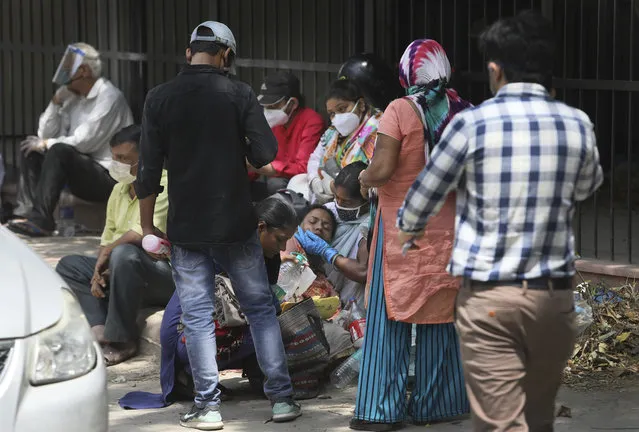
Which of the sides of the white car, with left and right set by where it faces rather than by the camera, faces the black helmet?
left

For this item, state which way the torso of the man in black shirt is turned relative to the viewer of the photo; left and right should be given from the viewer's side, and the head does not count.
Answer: facing away from the viewer

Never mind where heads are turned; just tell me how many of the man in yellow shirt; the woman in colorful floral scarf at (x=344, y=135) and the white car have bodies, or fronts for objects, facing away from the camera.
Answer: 0

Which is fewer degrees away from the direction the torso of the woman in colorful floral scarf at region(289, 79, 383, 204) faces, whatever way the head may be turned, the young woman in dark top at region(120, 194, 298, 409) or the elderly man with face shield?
the young woman in dark top

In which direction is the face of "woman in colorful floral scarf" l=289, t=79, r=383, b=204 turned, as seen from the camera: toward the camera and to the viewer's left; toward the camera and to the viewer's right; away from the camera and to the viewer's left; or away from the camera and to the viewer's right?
toward the camera and to the viewer's left

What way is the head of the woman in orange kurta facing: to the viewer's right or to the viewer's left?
to the viewer's left

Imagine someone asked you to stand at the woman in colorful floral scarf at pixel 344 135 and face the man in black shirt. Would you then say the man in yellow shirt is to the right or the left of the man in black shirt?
right

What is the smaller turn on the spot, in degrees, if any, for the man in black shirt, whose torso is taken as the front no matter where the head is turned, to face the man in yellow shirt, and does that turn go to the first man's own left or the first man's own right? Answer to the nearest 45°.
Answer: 0° — they already face them

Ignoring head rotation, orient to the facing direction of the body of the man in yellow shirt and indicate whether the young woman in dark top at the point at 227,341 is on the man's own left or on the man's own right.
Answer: on the man's own left

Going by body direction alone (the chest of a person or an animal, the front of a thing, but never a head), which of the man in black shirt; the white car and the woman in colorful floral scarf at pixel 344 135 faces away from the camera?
the man in black shirt

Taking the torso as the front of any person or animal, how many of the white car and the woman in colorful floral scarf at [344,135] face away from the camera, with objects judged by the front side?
0

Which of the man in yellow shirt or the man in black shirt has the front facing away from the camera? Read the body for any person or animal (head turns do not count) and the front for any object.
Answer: the man in black shirt

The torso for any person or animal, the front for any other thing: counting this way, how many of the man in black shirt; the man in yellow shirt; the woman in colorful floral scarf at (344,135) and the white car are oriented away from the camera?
1

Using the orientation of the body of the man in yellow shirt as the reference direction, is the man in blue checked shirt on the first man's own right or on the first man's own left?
on the first man's own left
